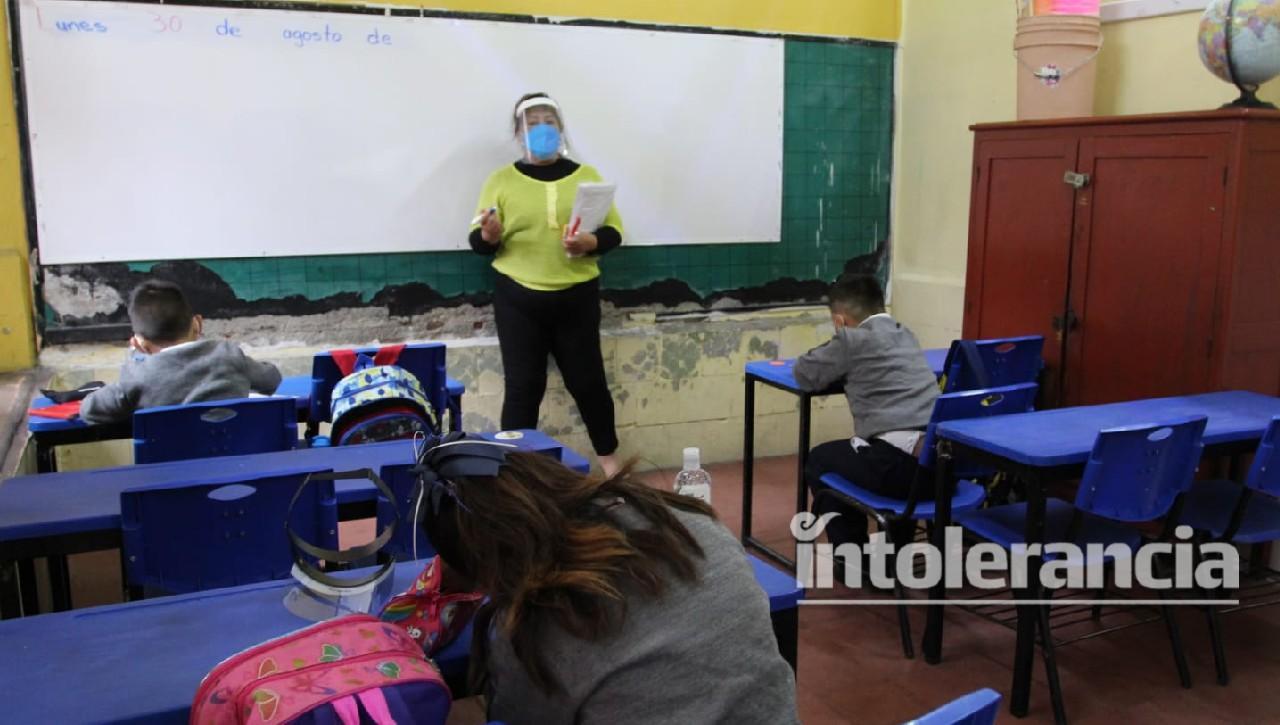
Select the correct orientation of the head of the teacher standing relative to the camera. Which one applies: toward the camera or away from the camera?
toward the camera

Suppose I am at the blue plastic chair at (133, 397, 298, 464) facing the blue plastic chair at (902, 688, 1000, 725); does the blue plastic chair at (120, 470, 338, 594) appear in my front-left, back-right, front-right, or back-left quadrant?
front-right

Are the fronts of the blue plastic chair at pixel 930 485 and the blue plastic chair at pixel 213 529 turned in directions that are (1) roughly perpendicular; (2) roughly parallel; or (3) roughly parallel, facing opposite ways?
roughly parallel

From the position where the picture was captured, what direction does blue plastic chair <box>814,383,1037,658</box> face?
facing away from the viewer and to the left of the viewer

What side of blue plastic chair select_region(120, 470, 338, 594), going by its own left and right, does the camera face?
back

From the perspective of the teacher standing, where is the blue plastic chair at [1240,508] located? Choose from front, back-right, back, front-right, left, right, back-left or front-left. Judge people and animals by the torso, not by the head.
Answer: front-left

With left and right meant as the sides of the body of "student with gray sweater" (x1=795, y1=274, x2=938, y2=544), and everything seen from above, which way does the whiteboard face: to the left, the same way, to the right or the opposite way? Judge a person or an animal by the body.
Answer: the opposite way

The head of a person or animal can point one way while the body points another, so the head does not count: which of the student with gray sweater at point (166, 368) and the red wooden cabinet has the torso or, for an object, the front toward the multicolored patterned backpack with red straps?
the red wooden cabinet

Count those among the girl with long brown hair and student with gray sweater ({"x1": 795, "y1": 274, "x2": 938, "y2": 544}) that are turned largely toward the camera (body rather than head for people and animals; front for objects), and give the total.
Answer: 0

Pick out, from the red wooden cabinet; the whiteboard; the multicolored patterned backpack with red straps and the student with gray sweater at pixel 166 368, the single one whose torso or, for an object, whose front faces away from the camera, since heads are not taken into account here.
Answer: the student with gray sweater

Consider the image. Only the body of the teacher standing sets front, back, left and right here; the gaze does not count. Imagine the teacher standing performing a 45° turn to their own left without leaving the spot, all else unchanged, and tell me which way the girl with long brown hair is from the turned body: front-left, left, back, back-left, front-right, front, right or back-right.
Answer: front-right

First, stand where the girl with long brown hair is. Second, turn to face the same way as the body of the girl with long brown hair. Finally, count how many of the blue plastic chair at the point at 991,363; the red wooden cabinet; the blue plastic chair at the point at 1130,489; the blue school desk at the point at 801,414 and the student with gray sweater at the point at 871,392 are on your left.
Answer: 0

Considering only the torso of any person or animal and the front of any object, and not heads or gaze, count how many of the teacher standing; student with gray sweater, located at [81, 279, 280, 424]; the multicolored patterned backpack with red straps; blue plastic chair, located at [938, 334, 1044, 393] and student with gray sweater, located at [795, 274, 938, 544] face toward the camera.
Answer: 2

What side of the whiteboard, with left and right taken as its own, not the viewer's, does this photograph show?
front

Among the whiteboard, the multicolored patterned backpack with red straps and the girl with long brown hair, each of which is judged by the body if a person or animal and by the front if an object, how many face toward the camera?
2

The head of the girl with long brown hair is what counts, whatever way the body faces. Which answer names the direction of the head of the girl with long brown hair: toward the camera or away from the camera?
away from the camera

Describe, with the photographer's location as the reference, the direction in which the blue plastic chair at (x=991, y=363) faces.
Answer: facing away from the viewer and to the left of the viewer

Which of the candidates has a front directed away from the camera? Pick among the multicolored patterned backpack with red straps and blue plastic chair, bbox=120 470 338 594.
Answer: the blue plastic chair

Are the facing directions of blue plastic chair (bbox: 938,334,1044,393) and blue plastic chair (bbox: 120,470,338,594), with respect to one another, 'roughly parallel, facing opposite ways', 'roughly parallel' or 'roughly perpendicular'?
roughly parallel

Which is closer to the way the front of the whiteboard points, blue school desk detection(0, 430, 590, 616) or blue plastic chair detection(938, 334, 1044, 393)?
the blue school desk

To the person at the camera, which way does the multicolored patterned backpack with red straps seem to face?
facing the viewer

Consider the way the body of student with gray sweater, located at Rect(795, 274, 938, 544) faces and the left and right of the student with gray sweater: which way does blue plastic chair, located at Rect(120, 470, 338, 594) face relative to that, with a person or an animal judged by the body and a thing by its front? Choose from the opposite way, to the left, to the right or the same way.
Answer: the same way

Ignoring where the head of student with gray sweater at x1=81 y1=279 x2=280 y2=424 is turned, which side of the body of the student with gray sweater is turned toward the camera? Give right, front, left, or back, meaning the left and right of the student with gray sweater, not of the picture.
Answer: back
